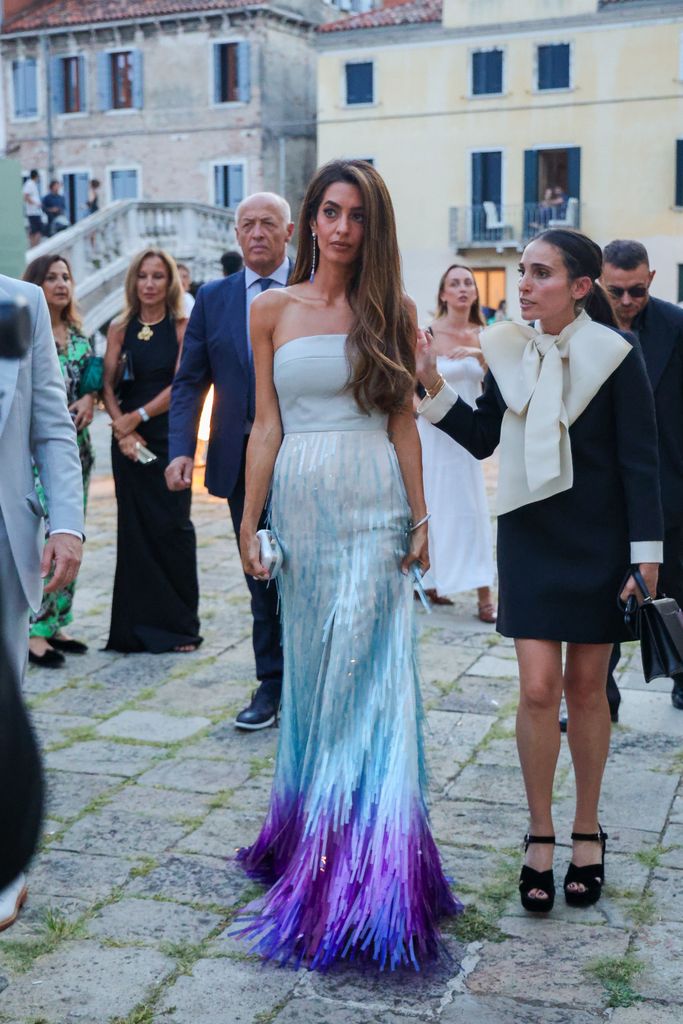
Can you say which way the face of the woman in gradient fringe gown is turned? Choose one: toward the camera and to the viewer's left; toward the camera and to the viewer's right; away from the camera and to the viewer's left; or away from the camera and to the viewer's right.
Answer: toward the camera and to the viewer's right

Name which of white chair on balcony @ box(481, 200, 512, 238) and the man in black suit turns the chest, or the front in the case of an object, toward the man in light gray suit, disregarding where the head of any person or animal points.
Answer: the man in black suit

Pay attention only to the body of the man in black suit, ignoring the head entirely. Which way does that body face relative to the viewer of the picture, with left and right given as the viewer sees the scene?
facing the viewer and to the left of the viewer

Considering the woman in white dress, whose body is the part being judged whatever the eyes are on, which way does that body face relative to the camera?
toward the camera

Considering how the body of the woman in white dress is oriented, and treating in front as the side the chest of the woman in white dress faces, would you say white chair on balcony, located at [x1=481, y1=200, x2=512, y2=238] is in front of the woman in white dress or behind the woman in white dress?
behind

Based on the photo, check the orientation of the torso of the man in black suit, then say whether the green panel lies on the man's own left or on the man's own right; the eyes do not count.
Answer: on the man's own right

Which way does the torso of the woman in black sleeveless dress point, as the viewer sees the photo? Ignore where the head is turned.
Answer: toward the camera

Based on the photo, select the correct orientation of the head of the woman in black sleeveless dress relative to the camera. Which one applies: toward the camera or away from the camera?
toward the camera

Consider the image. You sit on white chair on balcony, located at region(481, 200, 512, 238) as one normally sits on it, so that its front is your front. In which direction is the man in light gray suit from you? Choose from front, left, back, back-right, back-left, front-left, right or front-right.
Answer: right
